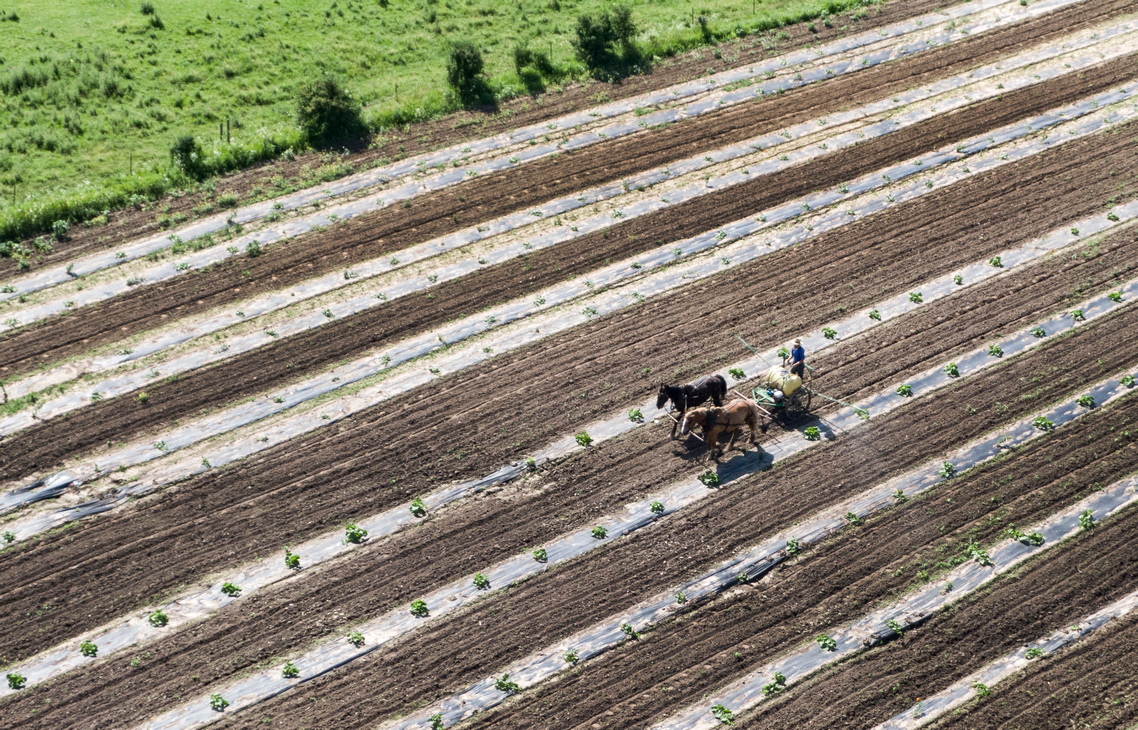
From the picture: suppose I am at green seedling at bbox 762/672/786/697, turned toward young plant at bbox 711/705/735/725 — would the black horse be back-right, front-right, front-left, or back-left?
back-right

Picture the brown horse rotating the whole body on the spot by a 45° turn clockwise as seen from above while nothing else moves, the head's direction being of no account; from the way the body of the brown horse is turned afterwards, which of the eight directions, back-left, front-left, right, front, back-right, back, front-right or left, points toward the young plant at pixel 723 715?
left

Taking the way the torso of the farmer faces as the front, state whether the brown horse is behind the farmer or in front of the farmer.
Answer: in front

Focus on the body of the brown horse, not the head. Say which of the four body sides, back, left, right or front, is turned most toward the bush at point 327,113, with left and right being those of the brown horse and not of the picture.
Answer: right

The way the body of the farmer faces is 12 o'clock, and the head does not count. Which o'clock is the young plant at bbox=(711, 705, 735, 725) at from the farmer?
The young plant is roughly at 11 o'clock from the farmer.

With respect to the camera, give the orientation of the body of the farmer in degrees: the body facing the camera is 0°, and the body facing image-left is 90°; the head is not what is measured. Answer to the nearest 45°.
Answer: approximately 45°

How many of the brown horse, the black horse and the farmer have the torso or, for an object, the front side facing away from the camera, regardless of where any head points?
0

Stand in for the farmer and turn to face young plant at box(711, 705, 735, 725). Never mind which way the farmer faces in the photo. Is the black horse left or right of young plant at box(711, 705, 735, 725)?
right

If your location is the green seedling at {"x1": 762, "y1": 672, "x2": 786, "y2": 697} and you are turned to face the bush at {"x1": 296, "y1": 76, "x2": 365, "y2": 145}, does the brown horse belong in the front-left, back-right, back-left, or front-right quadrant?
front-right

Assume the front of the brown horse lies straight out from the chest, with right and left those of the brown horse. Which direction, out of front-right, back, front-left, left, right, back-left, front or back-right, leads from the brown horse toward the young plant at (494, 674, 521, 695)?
front

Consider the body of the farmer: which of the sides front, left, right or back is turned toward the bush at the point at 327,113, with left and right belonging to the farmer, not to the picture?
right

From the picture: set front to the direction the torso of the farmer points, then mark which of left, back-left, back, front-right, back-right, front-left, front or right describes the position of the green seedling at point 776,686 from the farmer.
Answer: front-left

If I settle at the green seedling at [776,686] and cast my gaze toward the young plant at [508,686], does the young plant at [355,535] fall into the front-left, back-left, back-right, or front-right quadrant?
front-right

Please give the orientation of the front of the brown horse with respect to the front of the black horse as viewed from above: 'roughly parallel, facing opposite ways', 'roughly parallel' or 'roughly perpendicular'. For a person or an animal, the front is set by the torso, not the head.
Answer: roughly parallel

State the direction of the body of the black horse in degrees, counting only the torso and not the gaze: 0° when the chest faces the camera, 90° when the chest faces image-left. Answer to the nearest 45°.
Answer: approximately 45°

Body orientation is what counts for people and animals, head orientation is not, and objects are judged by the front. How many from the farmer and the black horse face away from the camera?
0
